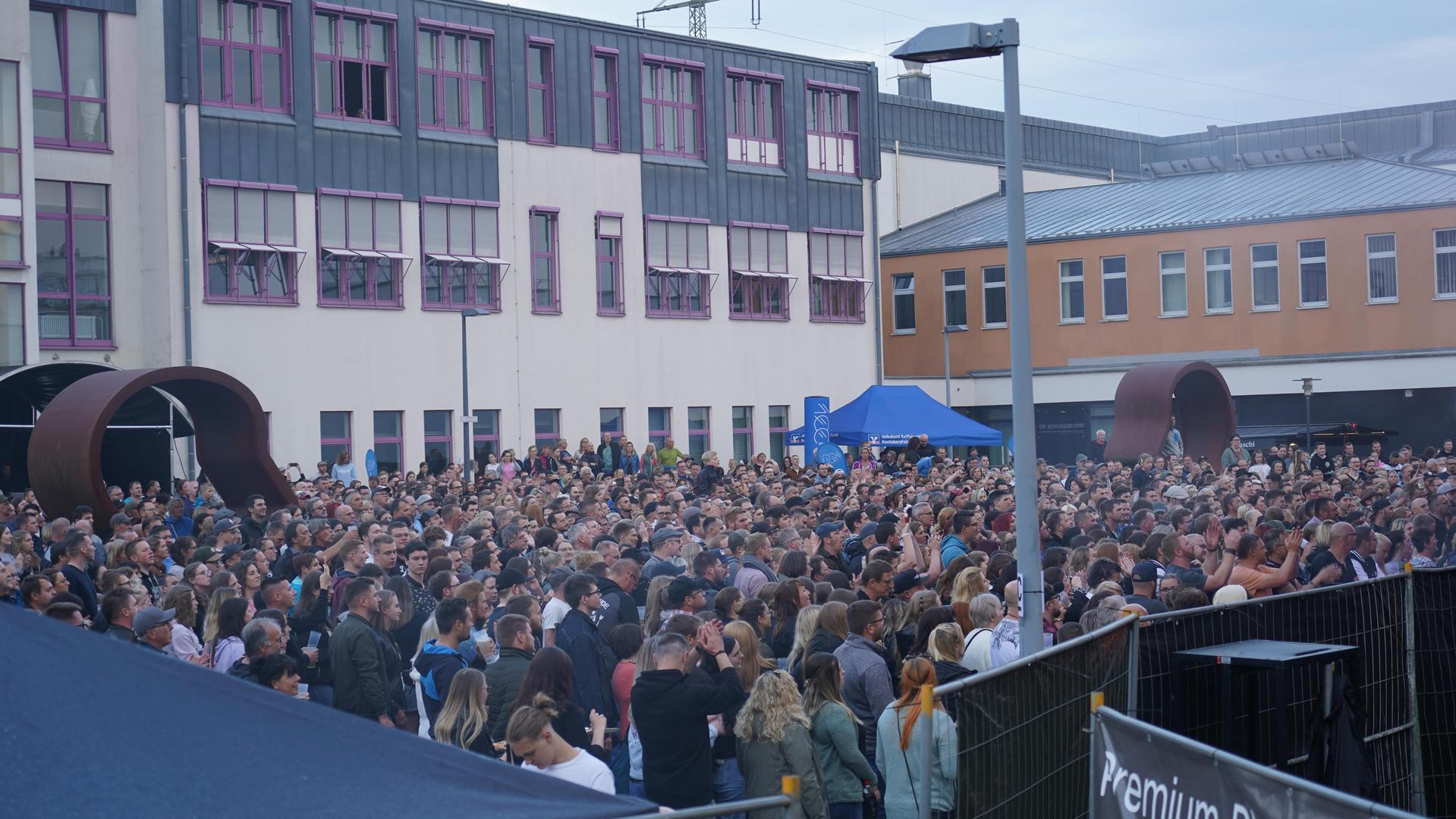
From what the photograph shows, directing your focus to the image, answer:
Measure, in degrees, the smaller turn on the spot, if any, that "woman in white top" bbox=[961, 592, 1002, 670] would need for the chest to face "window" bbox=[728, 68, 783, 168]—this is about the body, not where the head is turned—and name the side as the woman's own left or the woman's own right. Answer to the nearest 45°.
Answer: approximately 45° to the woman's own left

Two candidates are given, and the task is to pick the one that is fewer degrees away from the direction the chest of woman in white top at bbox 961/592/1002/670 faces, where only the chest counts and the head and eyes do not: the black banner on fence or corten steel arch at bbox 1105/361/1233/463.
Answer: the corten steel arch

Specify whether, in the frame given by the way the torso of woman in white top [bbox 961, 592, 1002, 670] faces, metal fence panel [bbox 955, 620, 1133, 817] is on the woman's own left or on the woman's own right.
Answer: on the woman's own right

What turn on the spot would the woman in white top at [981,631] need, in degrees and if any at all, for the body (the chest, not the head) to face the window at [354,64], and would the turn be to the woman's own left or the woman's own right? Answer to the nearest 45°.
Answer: approximately 90° to the woman's own left

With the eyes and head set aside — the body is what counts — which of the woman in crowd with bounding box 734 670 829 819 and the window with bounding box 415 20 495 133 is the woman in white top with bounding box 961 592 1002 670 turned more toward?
the window

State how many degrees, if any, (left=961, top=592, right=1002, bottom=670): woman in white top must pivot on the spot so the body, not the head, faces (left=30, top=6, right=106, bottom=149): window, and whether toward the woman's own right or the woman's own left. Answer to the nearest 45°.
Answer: approximately 90° to the woman's own left

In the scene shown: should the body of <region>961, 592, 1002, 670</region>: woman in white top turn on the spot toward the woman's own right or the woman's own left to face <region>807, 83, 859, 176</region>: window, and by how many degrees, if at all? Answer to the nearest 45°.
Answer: approximately 45° to the woman's own left

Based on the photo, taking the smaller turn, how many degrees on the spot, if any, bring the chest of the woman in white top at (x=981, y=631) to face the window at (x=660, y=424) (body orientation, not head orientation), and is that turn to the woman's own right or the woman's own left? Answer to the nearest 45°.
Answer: approximately 45° to the woman's own left

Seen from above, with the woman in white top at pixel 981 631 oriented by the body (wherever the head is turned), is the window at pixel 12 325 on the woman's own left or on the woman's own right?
on the woman's own left

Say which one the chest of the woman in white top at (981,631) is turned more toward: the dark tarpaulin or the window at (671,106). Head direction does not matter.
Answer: the window
